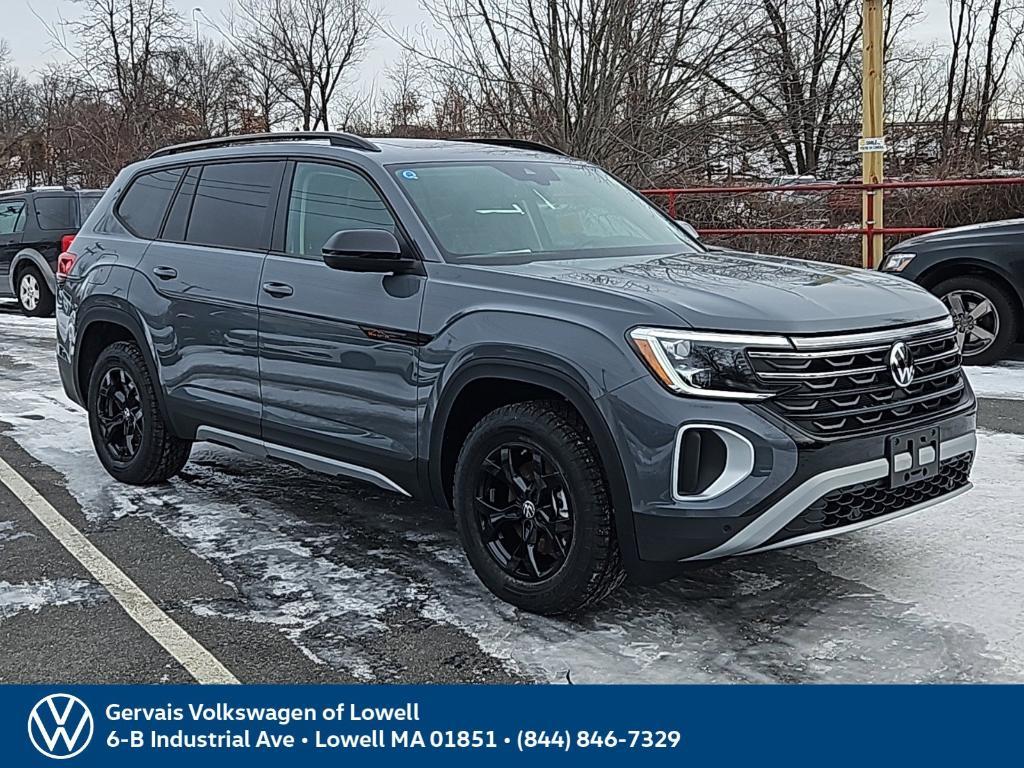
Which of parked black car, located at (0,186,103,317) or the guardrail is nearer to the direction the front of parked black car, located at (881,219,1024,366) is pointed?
the parked black car

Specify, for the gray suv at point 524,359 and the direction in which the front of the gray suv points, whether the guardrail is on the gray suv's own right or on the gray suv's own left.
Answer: on the gray suv's own left

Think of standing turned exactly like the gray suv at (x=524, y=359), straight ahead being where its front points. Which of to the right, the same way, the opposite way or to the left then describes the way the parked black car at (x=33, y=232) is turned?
the opposite way

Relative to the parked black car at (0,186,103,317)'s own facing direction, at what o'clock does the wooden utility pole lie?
The wooden utility pole is roughly at 6 o'clock from the parked black car.

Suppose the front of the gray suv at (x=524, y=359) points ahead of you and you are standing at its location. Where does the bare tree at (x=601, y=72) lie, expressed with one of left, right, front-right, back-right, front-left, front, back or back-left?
back-left

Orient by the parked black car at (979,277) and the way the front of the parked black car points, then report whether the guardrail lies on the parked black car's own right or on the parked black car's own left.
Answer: on the parked black car's own right

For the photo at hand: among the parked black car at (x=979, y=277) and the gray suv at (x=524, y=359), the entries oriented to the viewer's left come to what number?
1

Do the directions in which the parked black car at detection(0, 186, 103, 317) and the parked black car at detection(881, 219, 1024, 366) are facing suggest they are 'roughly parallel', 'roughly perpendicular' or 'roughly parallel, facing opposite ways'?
roughly parallel

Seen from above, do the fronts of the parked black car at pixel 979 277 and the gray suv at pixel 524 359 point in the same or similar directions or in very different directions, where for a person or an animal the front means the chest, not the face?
very different directions

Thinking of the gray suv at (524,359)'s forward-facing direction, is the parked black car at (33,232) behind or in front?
behind

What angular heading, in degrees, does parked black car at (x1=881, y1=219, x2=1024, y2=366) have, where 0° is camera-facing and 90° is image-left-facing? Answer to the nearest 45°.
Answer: approximately 90°

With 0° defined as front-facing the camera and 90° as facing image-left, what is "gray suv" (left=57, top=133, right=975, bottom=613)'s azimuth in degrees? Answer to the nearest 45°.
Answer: approximately 315°

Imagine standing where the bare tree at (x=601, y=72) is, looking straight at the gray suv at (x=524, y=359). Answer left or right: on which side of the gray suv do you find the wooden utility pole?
left

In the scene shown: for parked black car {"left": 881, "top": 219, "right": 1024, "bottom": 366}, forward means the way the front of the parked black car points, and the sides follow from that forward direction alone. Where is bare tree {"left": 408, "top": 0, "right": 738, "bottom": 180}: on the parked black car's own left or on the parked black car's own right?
on the parked black car's own right

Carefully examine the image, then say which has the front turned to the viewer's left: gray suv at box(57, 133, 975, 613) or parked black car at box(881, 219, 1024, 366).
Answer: the parked black car
